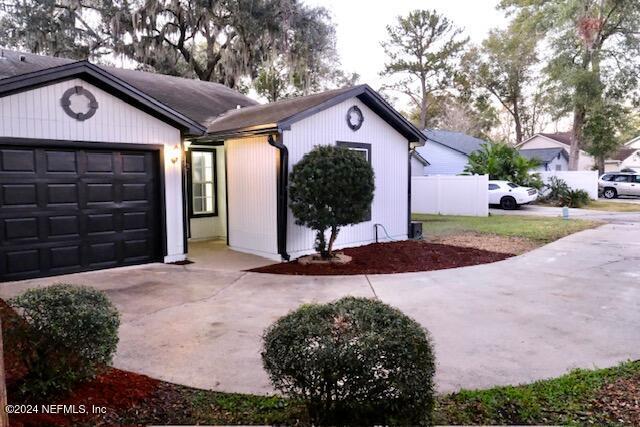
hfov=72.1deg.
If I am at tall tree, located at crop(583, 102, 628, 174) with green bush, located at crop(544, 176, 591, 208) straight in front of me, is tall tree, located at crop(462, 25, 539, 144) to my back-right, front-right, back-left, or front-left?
back-right

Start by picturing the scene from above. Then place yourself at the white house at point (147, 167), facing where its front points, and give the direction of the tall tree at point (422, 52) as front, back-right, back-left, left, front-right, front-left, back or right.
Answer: left

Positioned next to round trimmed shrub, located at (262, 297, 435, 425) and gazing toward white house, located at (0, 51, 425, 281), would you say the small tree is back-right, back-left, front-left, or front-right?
front-right

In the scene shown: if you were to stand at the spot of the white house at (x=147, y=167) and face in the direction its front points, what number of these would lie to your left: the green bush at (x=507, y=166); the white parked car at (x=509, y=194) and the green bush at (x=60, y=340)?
2

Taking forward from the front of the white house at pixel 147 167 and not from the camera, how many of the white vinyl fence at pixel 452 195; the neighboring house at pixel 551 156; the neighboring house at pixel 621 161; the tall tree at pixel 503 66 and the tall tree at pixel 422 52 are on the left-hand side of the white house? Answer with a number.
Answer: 5

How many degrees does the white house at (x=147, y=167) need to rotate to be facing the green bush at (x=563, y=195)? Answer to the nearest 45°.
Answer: approximately 90° to its left

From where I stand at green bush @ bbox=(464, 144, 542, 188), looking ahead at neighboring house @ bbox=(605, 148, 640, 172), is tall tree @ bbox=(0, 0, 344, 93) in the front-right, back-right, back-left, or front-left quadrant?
back-left

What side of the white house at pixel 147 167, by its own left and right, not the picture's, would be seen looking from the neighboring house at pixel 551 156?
left

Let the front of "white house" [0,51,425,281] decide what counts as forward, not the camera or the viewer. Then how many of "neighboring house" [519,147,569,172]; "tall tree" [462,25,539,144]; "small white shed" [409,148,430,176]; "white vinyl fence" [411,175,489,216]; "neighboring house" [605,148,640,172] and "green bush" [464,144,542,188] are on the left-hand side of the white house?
6

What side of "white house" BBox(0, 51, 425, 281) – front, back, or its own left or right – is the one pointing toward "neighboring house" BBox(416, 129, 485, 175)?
left

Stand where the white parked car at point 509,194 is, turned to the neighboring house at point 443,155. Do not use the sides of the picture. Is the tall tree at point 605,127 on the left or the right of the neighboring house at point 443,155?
right

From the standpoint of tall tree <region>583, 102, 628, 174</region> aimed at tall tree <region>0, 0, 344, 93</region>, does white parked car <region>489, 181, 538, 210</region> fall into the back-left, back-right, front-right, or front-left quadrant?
front-left

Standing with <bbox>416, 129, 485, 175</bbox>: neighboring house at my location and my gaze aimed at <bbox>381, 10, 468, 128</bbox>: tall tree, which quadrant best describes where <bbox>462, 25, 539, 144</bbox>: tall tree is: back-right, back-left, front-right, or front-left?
front-right

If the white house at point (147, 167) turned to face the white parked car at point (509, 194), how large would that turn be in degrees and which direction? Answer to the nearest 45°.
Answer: approximately 90° to its left

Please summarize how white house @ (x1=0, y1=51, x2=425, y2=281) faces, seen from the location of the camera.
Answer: facing the viewer and to the right of the viewer

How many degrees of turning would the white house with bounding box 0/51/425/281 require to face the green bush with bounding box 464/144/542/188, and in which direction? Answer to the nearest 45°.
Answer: approximately 90° to its left

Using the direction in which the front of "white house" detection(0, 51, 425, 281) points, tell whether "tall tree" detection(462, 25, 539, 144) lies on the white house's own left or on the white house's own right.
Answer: on the white house's own left
